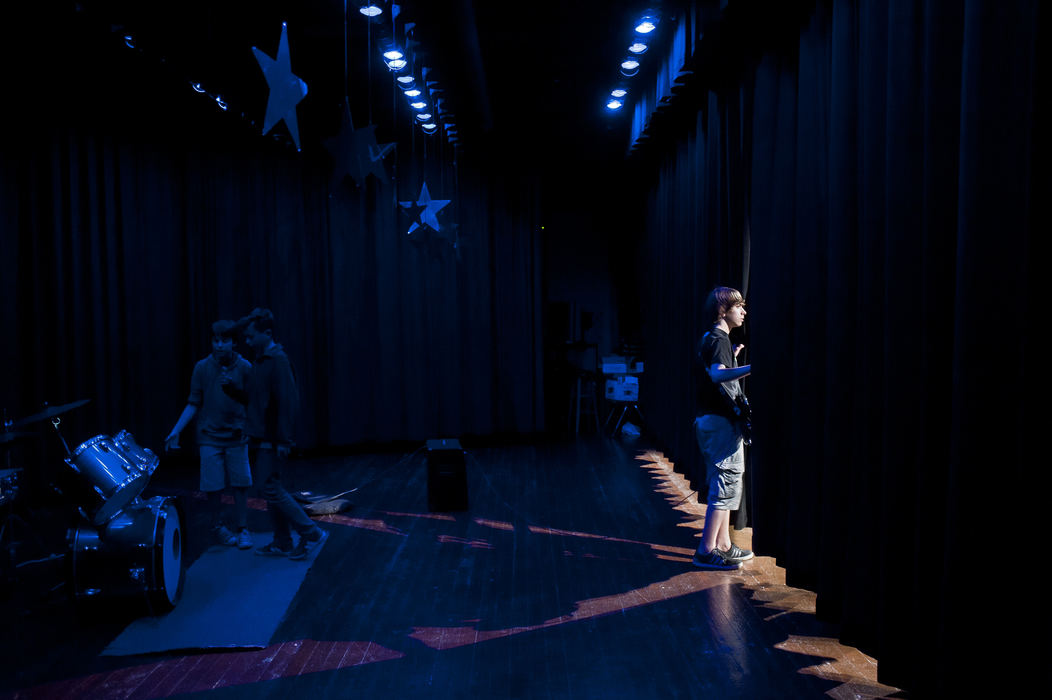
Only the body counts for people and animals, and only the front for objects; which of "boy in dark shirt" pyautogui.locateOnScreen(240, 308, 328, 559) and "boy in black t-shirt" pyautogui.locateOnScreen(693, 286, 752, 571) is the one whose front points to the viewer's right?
the boy in black t-shirt

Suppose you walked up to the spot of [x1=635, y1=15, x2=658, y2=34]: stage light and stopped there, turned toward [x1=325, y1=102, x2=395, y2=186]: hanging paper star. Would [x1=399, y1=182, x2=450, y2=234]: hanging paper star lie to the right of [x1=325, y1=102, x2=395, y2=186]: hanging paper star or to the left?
right

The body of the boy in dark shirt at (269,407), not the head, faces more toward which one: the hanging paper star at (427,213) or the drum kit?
the drum kit

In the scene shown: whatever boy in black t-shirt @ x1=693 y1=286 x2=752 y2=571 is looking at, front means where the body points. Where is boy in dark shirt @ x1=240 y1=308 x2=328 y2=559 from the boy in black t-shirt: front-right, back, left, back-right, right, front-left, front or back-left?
back

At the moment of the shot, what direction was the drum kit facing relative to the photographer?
facing to the right of the viewer

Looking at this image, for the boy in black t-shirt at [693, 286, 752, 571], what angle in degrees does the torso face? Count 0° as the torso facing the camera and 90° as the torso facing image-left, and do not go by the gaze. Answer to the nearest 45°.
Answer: approximately 270°

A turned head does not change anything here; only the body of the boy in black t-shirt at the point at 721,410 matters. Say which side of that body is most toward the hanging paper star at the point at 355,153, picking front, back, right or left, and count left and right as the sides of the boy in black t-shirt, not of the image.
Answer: back

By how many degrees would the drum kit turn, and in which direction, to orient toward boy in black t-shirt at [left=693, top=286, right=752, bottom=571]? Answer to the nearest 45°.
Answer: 0° — it already faces them

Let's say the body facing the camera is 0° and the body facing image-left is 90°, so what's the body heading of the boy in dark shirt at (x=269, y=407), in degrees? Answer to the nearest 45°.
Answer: approximately 90°

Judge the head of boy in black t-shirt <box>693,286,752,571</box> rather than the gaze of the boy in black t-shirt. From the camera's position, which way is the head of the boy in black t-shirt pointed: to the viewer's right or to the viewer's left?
to the viewer's right
